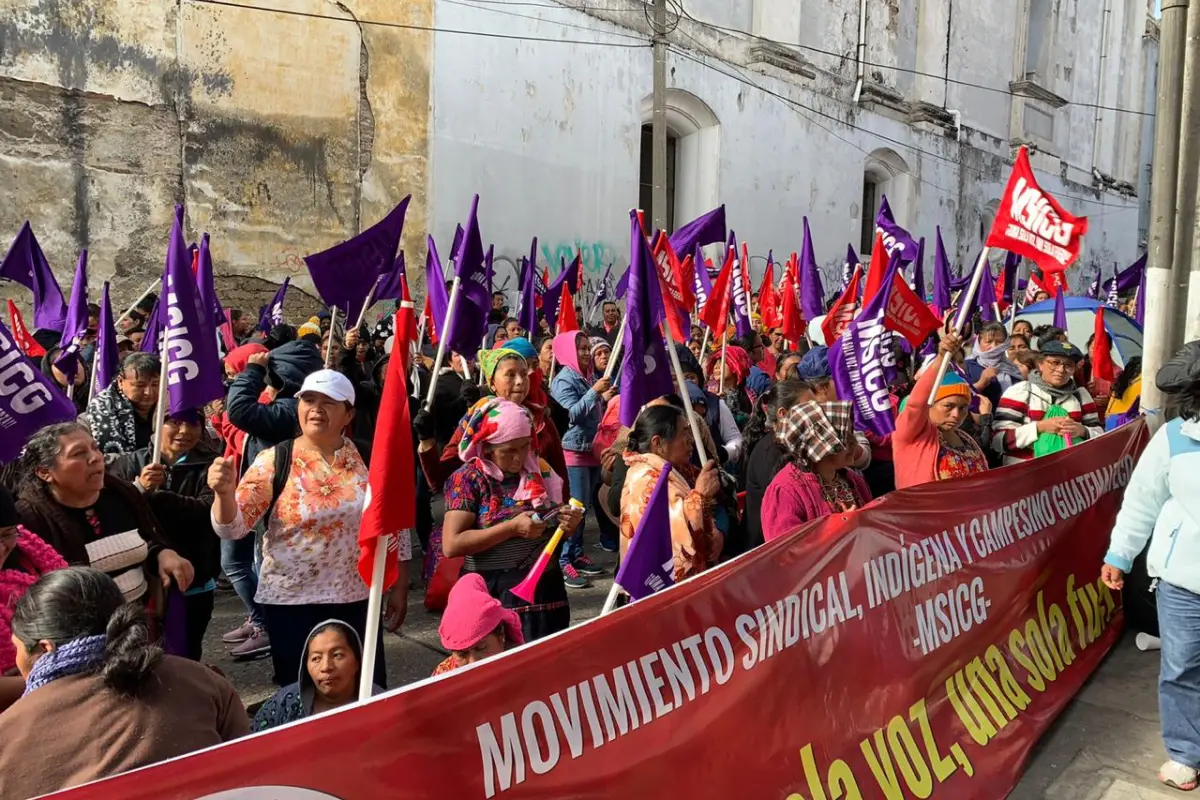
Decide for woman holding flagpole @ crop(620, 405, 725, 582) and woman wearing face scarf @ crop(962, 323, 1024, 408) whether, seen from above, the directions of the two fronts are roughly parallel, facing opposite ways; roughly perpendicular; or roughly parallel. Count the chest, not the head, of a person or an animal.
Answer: roughly perpendicular

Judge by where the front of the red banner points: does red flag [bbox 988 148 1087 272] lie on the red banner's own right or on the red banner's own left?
on the red banner's own left

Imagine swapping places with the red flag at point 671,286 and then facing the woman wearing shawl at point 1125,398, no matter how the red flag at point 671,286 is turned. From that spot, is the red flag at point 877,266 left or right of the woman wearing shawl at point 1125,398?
left

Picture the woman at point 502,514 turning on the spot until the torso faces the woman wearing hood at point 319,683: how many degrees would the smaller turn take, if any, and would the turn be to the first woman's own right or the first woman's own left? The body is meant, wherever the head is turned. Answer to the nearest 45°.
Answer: approximately 90° to the first woman's own right

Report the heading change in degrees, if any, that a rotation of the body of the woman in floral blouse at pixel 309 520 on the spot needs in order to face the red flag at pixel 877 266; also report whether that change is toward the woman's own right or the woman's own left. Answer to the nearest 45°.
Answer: approximately 135° to the woman's own left

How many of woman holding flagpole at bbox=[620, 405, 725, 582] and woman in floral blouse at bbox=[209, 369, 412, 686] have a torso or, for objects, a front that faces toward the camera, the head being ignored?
1

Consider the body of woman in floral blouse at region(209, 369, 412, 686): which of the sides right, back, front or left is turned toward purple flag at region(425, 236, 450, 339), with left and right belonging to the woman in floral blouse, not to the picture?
back

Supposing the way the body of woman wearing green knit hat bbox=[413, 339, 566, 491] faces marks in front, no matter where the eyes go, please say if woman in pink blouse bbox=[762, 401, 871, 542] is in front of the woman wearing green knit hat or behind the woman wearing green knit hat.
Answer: in front

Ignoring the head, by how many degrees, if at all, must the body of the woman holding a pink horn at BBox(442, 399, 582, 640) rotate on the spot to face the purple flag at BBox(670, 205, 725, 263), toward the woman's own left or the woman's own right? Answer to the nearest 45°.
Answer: approximately 135° to the woman's own left
